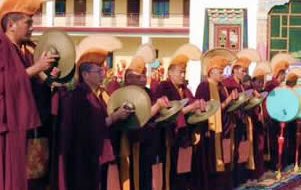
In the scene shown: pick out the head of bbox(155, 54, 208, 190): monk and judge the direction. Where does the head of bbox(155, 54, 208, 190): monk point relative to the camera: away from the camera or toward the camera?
toward the camera

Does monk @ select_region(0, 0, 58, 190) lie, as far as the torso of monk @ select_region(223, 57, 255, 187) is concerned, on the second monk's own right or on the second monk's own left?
on the second monk's own right

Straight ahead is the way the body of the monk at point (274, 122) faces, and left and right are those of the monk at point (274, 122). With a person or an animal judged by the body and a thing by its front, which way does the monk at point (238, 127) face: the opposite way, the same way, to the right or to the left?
the same way

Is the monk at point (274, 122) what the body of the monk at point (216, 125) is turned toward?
no

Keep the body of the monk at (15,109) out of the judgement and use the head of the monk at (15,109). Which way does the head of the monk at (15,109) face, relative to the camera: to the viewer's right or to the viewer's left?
to the viewer's right

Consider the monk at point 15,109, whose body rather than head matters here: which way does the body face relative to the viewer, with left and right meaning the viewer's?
facing to the right of the viewer

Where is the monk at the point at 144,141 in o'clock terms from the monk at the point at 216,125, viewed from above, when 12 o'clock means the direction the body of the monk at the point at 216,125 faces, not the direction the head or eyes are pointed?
the monk at the point at 144,141 is roughly at 2 o'clock from the monk at the point at 216,125.

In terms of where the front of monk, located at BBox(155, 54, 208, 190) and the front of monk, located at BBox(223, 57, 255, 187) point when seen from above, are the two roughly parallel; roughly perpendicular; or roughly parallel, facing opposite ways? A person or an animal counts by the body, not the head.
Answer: roughly parallel

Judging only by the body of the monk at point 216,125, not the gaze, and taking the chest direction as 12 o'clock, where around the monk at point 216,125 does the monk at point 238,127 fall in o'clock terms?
the monk at point 238,127 is roughly at 8 o'clock from the monk at point 216,125.

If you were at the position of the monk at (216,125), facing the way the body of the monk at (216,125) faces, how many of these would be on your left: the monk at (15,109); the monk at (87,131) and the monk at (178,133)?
0

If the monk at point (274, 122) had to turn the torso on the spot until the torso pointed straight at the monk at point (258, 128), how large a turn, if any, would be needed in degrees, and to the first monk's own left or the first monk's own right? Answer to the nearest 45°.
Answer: approximately 45° to the first monk's own right

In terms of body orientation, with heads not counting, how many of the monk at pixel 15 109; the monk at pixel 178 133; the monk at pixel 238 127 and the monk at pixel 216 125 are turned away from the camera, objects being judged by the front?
0

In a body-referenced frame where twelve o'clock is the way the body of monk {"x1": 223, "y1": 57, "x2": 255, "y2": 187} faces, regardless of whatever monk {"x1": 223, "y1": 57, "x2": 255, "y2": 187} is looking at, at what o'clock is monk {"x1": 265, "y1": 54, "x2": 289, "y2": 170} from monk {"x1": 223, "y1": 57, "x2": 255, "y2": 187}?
monk {"x1": 265, "y1": 54, "x2": 289, "y2": 170} is roughly at 8 o'clock from monk {"x1": 223, "y1": 57, "x2": 255, "y2": 187}.

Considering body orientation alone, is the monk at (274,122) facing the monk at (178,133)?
no

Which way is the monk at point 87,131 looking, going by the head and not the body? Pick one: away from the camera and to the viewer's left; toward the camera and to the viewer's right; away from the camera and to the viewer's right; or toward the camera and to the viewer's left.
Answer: toward the camera and to the viewer's right
